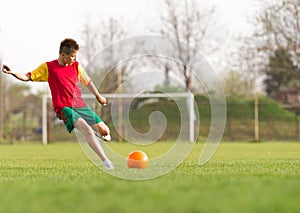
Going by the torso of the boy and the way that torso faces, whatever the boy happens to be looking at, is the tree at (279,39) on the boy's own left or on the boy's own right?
on the boy's own left

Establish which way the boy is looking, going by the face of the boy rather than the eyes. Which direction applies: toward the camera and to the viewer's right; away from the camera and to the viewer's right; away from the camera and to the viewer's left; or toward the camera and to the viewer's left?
toward the camera and to the viewer's right

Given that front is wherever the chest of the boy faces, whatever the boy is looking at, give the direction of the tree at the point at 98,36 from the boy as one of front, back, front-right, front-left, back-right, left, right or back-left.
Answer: back-left

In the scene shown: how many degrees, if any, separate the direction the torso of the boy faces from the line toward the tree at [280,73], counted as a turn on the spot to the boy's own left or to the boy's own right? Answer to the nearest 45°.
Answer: approximately 90° to the boy's own left
